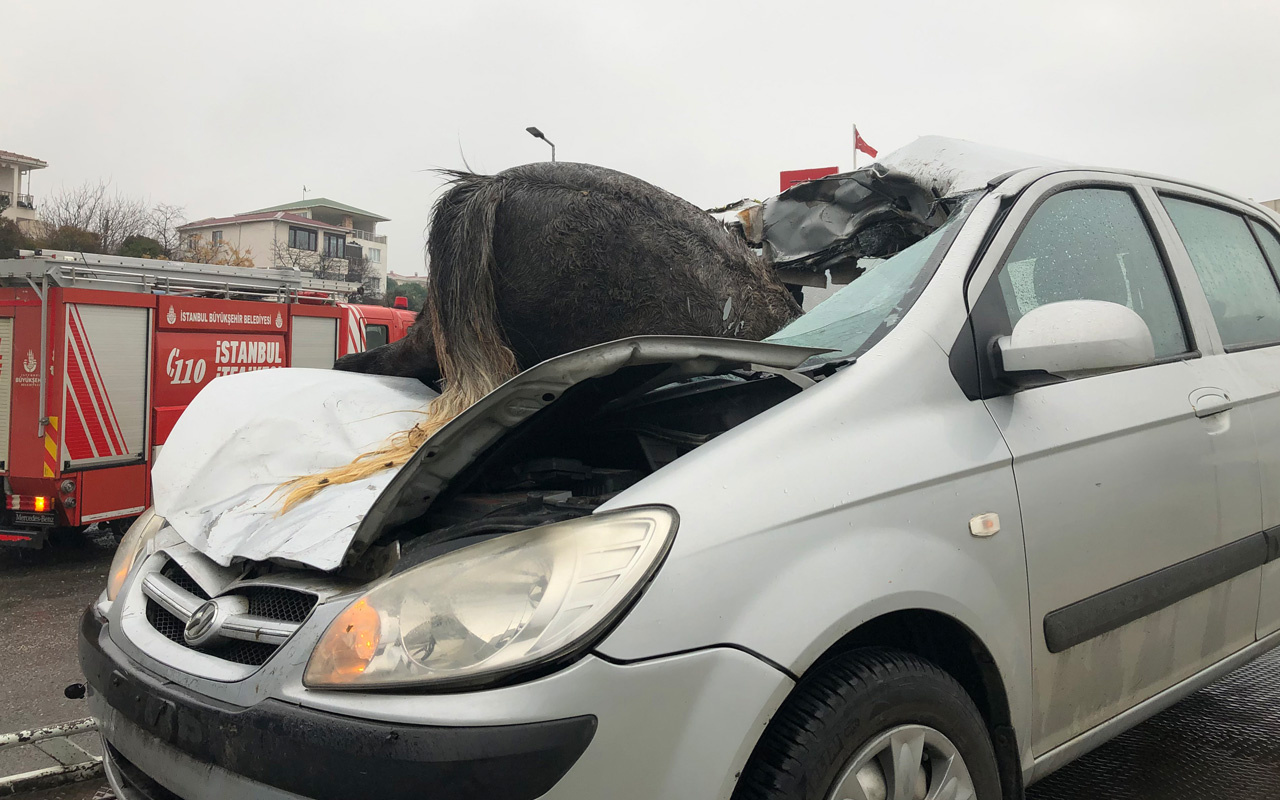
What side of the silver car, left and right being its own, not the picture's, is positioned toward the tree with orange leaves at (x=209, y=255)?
right

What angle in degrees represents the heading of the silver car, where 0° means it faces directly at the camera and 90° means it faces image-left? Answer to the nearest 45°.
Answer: approximately 45°

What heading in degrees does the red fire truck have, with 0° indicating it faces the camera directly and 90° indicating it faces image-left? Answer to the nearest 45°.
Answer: approximately 225°

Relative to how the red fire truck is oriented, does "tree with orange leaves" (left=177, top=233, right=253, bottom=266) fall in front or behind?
in front

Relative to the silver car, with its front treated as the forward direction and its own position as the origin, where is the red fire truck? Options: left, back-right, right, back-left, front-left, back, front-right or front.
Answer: right

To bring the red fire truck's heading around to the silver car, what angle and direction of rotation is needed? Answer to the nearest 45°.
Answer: approximately 135° to its right

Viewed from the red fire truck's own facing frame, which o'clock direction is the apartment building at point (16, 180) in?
The apartment building is roughly at 10 o'clock from the red fire truck.
